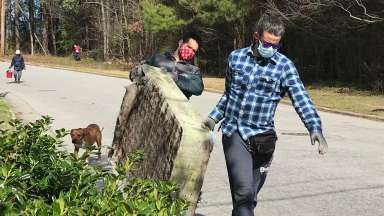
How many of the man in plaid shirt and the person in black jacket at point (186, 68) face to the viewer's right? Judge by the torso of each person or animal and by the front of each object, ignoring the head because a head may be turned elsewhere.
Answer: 0

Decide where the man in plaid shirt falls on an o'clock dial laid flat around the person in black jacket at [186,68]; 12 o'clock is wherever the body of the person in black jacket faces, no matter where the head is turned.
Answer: The man in plaid shirt is roughly at 10 o'clock from the person in black jacket.

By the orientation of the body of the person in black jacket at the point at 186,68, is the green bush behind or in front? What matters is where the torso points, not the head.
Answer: in front

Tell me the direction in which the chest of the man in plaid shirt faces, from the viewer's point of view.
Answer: toward the camera

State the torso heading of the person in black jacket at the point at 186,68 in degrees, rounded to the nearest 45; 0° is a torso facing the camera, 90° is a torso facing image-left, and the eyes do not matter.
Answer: approximately 45°

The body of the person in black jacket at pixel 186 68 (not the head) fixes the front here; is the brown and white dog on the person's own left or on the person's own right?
on the person's own right

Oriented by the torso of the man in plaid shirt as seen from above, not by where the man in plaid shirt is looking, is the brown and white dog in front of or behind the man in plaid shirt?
behind

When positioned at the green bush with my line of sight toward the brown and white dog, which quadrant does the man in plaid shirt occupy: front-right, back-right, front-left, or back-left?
front-right

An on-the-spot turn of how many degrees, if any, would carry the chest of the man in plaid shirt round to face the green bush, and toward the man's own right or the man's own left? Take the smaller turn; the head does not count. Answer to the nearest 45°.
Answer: approximately 45° to the man's own right
